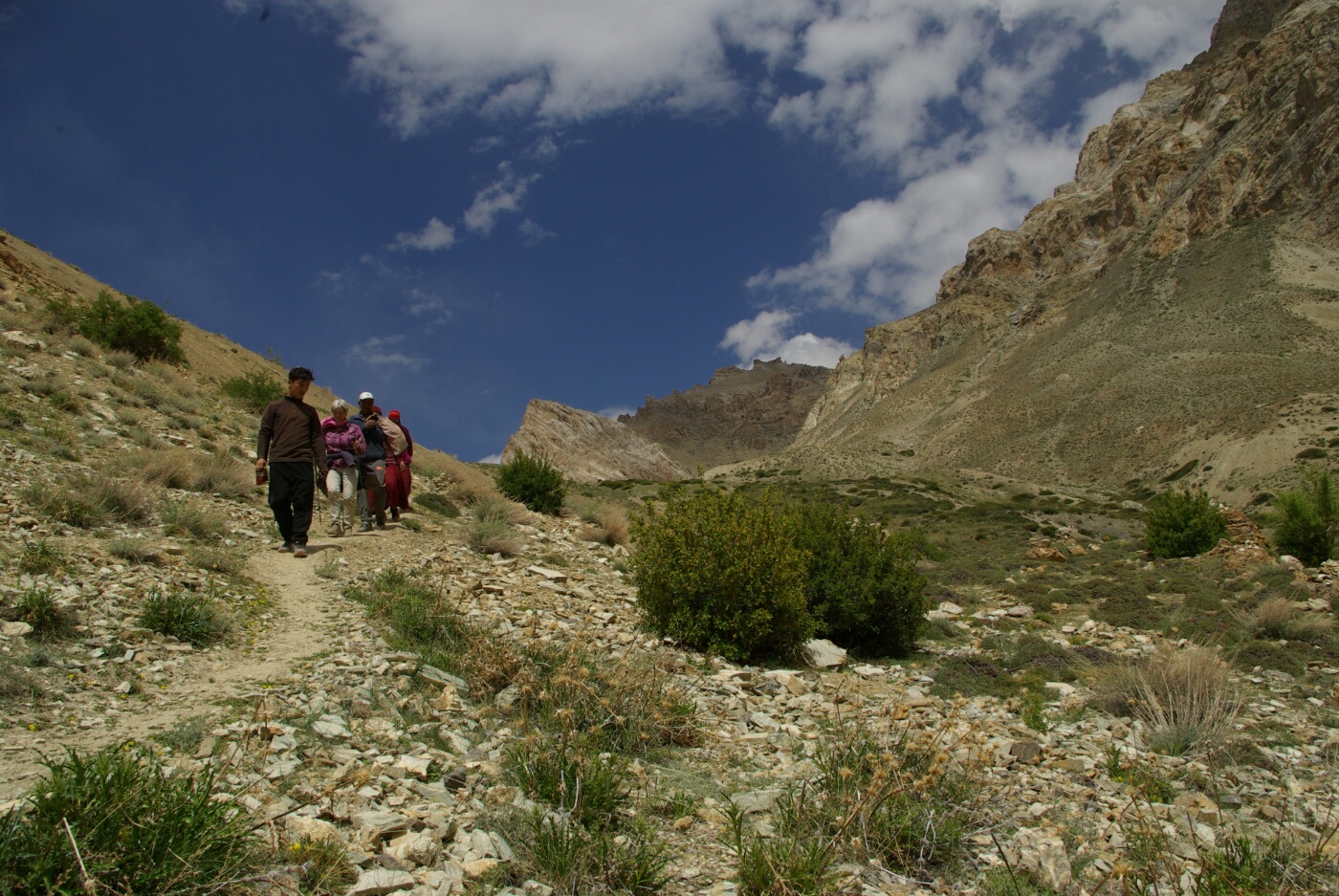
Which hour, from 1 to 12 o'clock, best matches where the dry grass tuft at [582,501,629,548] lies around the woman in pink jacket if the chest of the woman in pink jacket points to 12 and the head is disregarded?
The dry grass tuft is roughly at 8 o'clock from the woman in pink jacket.

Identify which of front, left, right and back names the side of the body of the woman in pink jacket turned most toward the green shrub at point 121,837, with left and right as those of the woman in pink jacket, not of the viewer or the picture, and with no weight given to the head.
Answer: front

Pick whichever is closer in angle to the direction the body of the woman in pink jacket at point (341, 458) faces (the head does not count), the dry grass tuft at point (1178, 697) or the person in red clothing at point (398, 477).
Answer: the dry grass tuft

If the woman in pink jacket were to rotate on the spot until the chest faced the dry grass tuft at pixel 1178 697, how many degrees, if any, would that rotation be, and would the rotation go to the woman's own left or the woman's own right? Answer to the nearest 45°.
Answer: approximately 45° to the woman's own left

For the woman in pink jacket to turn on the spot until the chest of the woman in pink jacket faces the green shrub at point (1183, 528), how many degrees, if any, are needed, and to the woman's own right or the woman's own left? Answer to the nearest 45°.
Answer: approximately 90° to the woman's own left

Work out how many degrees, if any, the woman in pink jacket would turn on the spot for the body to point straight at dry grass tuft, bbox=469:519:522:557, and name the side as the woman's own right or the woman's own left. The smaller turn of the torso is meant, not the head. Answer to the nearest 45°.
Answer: approximately 90° to the woman's own left

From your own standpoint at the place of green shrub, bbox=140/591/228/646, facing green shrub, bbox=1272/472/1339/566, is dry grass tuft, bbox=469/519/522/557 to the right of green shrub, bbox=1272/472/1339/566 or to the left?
left

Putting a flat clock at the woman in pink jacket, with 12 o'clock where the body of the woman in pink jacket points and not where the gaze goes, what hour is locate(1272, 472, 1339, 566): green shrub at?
The green shrub is roughly at 9 o'clock from the woman in pink jacket.

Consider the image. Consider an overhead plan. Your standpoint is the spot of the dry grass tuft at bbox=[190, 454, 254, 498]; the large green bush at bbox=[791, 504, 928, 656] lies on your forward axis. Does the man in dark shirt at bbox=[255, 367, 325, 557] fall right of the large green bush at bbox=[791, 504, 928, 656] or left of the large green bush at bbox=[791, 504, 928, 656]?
right

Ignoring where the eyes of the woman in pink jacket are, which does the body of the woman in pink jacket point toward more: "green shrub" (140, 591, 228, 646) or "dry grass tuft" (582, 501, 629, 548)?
the green shrub

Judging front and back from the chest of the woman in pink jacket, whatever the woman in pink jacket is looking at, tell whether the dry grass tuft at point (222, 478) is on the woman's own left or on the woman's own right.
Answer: on the woman's own right

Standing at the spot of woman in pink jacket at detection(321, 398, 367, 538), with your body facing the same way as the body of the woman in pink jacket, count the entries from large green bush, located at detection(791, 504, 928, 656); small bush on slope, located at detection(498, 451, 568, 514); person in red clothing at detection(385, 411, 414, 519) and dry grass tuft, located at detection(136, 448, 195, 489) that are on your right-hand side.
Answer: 1

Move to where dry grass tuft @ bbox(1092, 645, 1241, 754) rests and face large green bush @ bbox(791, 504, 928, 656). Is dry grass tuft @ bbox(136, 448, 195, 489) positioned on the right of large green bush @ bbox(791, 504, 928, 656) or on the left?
left

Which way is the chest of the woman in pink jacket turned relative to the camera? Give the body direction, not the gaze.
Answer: toward the camera

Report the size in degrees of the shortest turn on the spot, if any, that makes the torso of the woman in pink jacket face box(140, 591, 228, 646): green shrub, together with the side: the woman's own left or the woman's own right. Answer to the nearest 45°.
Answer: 0° — they already face it

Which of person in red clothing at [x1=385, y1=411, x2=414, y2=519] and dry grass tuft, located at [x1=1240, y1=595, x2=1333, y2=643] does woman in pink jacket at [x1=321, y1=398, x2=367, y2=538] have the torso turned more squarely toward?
the dry grass tuft
